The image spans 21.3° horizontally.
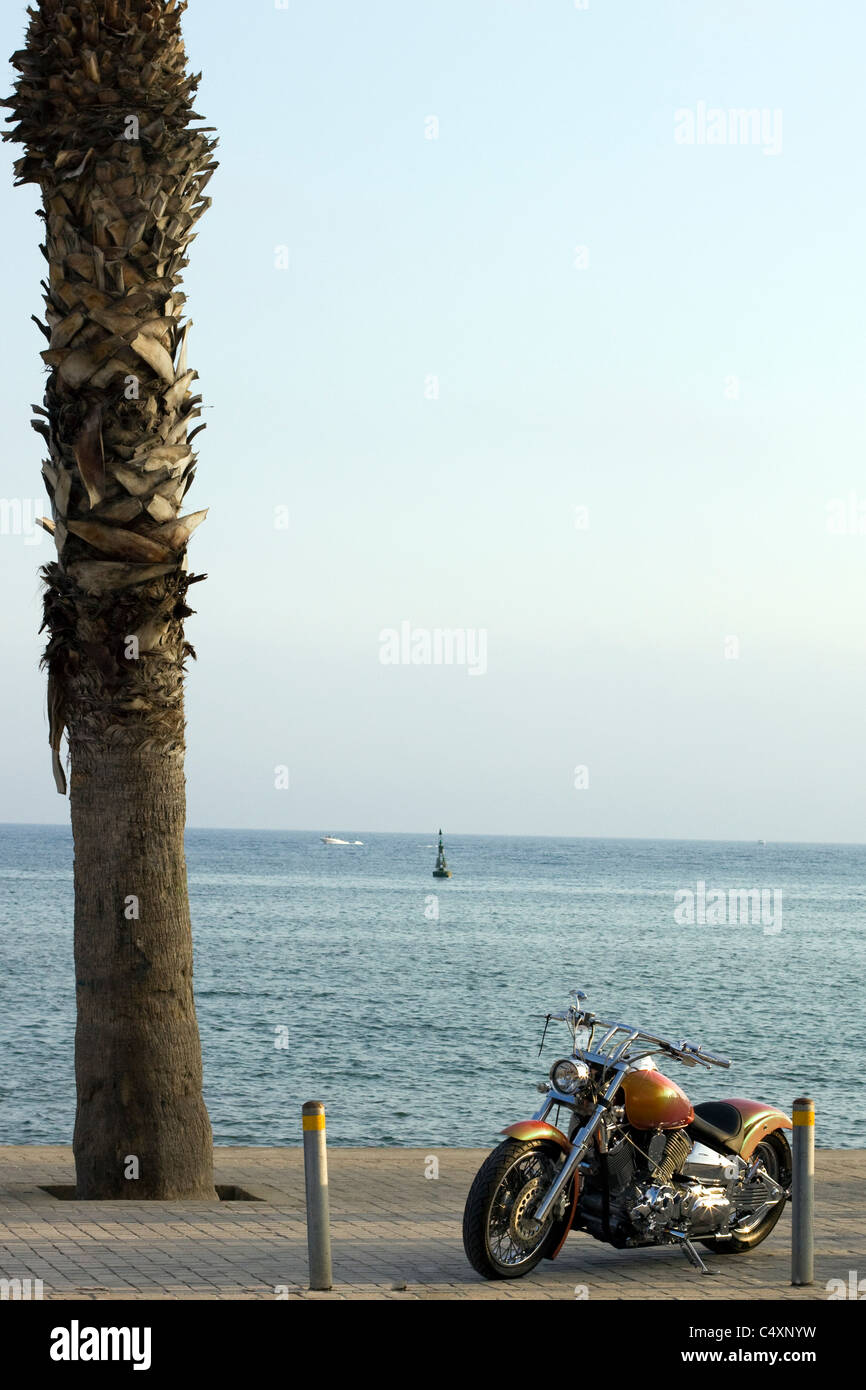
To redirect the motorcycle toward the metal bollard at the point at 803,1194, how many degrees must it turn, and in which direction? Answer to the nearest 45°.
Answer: approximately 135° to its left

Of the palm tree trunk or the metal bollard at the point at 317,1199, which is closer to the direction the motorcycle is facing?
the metal bollard

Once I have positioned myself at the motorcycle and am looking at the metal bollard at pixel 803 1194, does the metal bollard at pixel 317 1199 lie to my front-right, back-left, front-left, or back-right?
back-right

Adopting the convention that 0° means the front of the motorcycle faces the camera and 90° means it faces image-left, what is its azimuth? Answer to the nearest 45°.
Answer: approximately 45°

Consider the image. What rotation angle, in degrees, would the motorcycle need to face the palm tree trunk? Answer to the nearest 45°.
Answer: approximately 90° to its right

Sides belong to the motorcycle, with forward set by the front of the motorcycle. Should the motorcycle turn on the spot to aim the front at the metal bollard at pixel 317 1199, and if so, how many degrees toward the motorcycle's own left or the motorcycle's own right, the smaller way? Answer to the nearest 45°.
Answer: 0° — it already faces it
